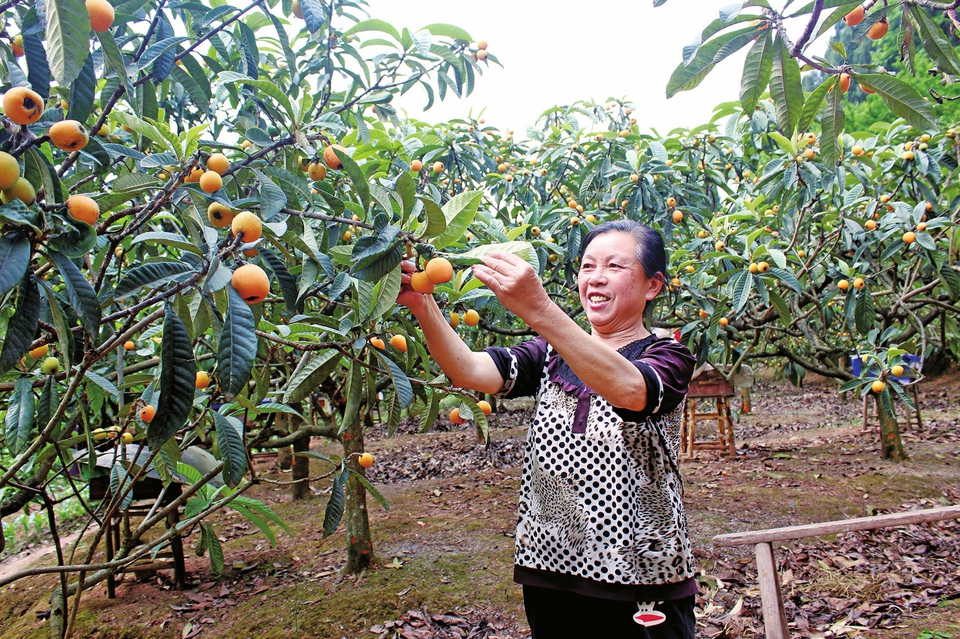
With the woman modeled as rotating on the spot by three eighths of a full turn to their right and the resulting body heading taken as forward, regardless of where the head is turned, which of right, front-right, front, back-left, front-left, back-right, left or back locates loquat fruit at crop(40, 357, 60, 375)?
left

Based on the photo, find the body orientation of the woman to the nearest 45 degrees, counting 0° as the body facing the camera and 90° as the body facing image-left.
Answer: approximately 45°

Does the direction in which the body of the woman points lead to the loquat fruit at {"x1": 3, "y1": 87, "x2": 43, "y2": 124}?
yes

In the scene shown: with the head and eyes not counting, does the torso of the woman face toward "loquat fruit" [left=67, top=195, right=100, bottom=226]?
yes
